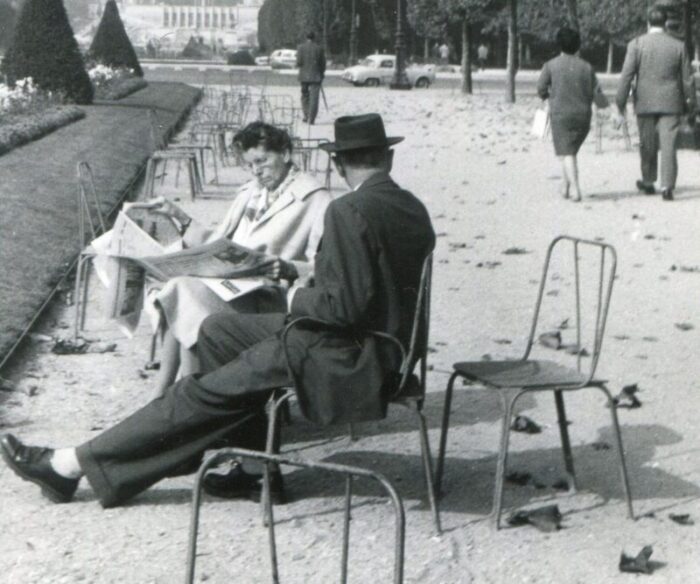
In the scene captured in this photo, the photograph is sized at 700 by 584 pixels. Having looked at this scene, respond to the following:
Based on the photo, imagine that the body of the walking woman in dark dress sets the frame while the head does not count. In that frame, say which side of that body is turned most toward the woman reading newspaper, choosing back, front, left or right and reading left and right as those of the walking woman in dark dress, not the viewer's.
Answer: back

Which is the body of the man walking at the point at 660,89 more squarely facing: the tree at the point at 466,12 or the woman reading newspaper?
the tree

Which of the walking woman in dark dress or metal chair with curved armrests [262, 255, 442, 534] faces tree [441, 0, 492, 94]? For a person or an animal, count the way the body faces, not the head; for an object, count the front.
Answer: the walking woman in dark dress

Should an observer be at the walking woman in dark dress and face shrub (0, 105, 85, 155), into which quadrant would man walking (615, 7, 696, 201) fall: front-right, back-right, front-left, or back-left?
back-right

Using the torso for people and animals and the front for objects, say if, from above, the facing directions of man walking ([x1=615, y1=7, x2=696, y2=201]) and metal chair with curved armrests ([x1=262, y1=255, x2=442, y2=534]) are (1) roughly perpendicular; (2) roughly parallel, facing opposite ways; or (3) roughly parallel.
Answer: roughly perpendicular

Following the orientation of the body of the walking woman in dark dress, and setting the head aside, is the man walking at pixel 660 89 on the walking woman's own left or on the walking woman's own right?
on the walking woman's own right

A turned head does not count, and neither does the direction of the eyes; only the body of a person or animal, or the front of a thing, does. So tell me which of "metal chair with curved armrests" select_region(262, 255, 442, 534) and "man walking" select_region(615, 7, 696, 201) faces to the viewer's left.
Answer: the metal chair with curved armrests

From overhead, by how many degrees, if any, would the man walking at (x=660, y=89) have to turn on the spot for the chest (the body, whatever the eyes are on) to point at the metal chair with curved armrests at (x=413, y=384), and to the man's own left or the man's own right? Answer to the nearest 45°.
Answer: approximately 180°

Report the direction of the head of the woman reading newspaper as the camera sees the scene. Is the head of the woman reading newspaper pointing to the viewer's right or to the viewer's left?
to the viewer's left

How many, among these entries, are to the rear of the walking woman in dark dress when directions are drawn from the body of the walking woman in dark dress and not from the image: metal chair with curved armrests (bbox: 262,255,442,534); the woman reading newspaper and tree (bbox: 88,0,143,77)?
2

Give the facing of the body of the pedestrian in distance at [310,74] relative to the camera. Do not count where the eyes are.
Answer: away from the camera

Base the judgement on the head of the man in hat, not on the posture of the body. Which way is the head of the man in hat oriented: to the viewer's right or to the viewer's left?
to the viewer's left

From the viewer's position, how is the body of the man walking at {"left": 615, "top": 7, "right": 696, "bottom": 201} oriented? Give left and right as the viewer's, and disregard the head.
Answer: facing away from the viewer

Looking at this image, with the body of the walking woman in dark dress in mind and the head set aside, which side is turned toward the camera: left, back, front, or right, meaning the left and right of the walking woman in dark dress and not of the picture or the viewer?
back
